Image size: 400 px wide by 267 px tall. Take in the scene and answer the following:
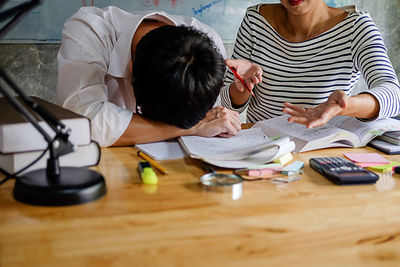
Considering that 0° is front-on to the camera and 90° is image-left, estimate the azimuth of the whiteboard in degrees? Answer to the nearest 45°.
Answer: approximately 0°

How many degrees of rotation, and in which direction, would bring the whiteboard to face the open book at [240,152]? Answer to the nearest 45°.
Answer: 0° — it already faces it

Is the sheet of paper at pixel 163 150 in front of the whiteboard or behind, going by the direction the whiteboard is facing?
in front

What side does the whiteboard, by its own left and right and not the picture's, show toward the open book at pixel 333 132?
front

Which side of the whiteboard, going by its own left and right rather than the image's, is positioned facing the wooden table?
front

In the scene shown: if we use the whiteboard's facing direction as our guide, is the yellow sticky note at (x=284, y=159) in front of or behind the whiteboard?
in front

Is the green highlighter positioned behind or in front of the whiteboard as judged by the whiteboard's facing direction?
in front

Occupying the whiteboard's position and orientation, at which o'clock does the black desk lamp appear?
The black desk lamp is roughly at 12 o'clock from the whiteboard.
